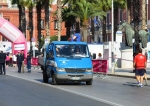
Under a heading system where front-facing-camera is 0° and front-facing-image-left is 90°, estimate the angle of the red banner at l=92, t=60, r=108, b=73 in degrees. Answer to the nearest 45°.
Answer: approximately 0°
